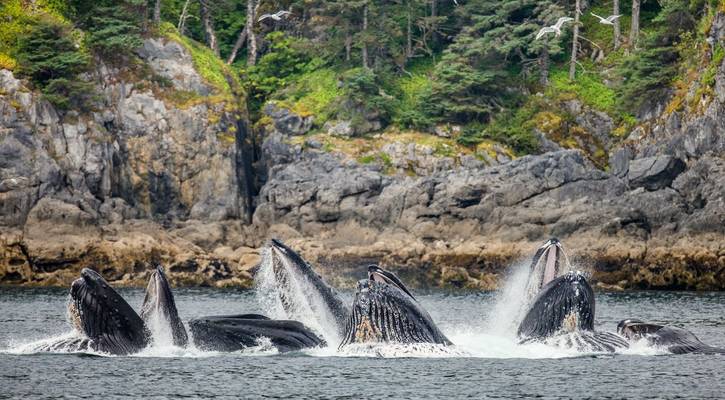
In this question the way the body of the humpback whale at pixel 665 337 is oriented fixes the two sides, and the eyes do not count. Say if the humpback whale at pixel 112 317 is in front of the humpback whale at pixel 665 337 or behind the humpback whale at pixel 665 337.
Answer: in front

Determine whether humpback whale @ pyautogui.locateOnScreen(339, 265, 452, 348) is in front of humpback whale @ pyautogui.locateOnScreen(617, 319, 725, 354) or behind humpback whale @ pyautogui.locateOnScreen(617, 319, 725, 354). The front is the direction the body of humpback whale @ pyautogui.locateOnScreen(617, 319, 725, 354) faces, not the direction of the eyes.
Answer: in front

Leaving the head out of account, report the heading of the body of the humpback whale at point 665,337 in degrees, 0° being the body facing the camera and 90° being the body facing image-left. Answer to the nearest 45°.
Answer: approximately 90°
